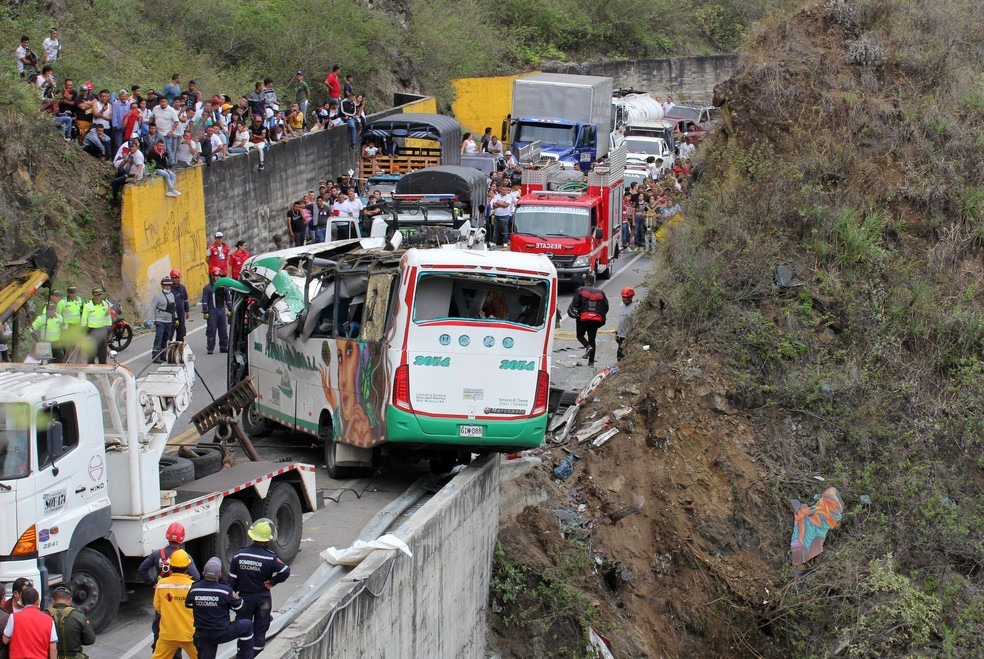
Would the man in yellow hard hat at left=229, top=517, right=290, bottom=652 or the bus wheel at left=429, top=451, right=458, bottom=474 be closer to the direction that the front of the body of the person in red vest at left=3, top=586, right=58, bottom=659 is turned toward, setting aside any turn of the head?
the bus wheel

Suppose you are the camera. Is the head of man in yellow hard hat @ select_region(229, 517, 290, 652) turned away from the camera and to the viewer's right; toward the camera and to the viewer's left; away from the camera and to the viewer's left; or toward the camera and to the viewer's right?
away from the camera and to the viewer's right

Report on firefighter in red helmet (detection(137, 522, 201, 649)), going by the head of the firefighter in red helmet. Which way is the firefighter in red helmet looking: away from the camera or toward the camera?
away from the camera

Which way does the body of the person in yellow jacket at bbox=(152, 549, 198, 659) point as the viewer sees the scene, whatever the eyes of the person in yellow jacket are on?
away from the camera

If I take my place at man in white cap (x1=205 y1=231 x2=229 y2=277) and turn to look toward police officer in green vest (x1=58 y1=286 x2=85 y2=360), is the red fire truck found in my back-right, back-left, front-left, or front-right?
back-left

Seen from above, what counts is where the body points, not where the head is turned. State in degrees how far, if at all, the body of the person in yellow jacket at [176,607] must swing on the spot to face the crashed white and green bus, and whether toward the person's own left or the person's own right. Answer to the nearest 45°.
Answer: approximately 45° to the person's own right

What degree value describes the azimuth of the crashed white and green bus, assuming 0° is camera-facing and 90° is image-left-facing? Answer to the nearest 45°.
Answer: approximately 135°

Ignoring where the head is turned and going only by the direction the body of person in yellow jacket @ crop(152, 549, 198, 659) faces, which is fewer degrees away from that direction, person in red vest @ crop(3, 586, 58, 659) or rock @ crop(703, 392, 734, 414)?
the rock

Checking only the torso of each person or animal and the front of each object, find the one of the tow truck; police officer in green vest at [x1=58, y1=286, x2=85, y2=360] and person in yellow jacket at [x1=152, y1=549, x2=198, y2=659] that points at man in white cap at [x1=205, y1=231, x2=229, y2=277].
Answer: the person in yellow jacket

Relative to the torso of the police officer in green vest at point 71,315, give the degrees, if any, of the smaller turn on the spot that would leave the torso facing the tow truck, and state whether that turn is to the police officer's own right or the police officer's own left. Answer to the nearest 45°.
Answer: approximately 45° to the police officer's own right

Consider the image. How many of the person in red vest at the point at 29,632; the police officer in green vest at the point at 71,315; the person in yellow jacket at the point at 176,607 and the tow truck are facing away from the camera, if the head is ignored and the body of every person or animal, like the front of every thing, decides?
2

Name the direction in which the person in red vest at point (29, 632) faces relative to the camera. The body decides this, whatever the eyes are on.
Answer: away from the camera
